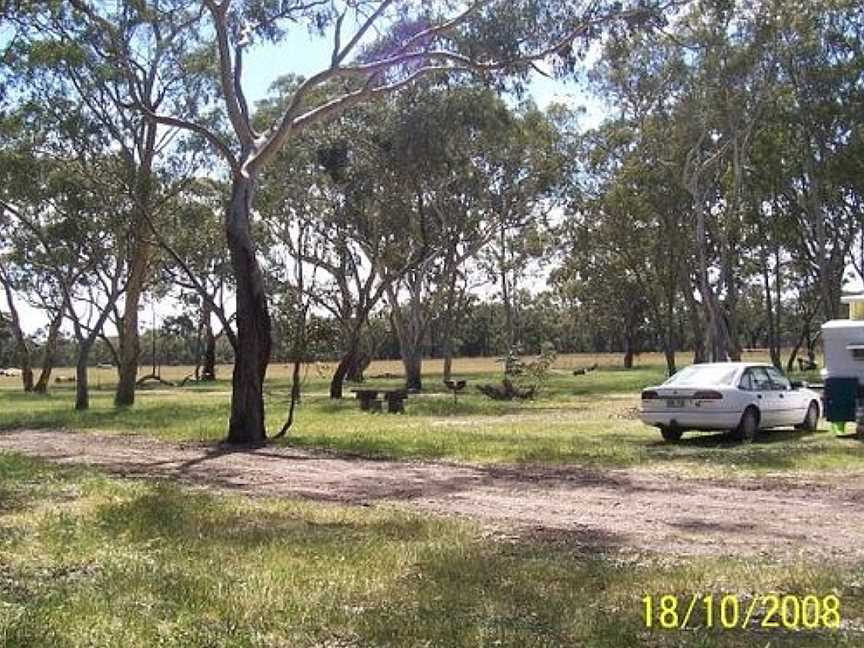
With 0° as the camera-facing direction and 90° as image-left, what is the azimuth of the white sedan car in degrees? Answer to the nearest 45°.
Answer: approximately 225°

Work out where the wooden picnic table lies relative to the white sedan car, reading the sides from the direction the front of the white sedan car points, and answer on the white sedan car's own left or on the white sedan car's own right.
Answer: on the white sedan car's own left

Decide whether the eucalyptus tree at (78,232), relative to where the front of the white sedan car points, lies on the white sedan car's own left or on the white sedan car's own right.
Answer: on the white sedan car's own left

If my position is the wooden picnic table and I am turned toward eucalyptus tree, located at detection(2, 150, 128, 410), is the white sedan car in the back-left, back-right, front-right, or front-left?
back-left
